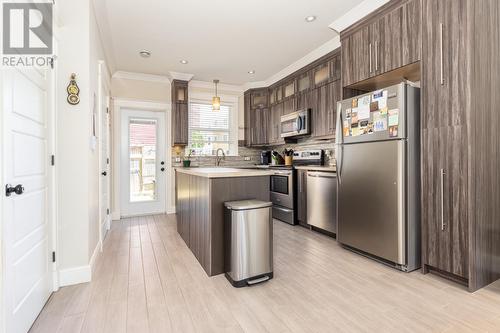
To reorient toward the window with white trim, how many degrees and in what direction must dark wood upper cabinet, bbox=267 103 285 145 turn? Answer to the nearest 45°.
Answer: approximately 45° to its right

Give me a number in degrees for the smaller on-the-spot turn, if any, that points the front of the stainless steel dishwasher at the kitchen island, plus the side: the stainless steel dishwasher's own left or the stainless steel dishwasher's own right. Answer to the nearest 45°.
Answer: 0° — it already faces it

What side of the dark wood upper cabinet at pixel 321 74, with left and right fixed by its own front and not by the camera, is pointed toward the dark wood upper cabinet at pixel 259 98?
right

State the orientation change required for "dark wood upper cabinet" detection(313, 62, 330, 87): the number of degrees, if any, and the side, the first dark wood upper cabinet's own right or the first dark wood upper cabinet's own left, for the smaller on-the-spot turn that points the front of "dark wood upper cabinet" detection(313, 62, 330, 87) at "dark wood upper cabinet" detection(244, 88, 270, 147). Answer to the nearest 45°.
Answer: approximately 90° to the first dark wood upper cabinet's own right

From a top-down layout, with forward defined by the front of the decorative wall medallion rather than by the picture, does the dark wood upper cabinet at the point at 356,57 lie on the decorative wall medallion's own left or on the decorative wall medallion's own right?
on the decorative wall medallion's own left

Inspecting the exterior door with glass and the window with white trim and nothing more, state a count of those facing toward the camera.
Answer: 2
